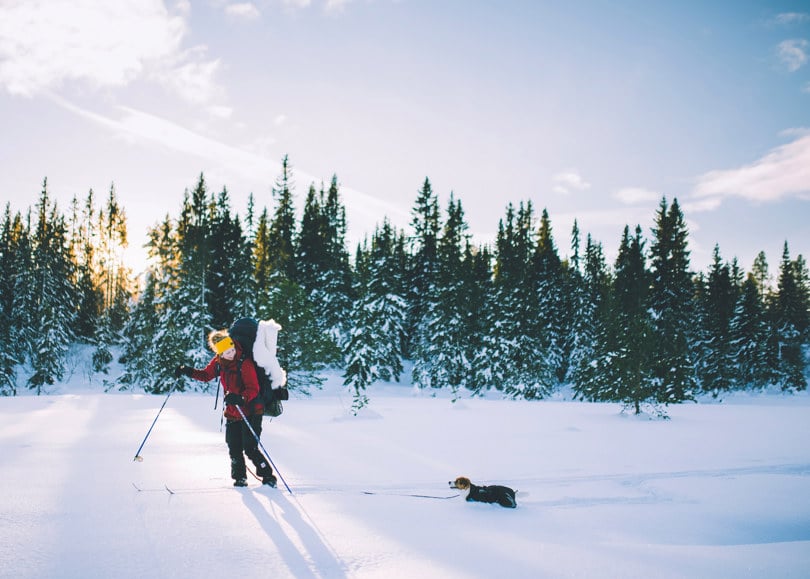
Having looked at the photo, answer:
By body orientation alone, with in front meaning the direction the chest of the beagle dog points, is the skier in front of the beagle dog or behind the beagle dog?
in front

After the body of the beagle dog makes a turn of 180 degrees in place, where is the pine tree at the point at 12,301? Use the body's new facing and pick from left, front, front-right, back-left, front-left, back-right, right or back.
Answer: back-left

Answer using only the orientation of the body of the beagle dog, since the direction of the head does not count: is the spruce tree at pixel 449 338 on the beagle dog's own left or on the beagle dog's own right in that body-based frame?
on the beagle dog's own right

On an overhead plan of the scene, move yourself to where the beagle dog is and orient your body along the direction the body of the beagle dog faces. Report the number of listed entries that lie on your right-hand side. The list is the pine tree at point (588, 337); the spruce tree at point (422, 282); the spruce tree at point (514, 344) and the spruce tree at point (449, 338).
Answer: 4

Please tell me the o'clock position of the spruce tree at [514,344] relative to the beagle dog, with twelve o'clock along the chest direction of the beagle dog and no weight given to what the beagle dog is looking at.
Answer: The spruce tree is roughly at 3 o'clock from the beagle dog.

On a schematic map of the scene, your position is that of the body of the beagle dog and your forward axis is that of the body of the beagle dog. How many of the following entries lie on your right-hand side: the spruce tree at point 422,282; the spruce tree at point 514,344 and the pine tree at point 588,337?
3

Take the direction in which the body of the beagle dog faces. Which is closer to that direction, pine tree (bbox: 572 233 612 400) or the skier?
the skier

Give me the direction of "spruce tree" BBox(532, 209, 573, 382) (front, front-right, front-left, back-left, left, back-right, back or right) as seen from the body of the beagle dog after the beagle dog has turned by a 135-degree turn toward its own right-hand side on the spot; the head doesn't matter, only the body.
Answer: front-left

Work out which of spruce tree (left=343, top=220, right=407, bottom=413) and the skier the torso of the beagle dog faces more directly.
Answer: the skier

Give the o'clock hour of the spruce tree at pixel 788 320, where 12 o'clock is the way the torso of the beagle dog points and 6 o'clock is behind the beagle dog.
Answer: The spruce tree is roughly at 4 o'clock from the beagle dog.

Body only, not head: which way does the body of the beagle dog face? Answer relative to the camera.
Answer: to the viewer's left

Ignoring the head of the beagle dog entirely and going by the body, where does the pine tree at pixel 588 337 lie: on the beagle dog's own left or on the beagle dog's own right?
on the beagle dog's own right

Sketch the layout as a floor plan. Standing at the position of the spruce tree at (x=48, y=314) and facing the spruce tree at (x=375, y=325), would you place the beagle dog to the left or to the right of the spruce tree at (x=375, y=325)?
right

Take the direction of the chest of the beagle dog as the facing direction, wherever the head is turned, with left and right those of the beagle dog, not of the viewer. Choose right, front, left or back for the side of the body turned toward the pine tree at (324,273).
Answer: right
